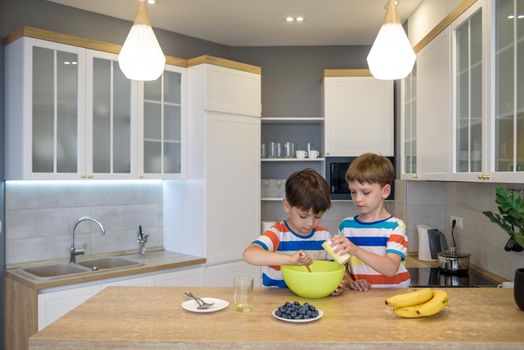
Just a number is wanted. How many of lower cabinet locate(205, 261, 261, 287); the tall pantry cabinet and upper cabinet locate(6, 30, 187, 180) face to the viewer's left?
0

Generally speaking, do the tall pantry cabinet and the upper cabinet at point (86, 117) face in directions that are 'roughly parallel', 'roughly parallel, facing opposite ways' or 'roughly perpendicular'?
roughly parallel

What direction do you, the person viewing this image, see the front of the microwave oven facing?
facing the viewer

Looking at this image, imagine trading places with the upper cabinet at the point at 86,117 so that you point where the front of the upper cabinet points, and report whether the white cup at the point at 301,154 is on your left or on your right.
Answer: on your left

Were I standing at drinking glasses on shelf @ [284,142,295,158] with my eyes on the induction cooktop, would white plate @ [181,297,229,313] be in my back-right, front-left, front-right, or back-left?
front-right

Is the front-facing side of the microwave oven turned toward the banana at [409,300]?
yes

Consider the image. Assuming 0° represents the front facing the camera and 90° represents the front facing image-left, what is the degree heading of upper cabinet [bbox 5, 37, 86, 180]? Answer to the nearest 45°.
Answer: approximately 315°

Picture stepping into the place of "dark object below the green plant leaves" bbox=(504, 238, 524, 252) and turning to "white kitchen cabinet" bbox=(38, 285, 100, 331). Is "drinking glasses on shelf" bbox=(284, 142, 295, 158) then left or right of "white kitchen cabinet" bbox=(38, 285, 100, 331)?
right

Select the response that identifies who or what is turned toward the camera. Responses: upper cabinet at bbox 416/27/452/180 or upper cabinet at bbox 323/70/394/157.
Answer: upper cabinet at bbox 323/70/394/157

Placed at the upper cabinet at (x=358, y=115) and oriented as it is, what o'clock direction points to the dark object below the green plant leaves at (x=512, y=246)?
The dark object below the green plant leaves is roughly at 11 o'clock from the upper cabinet.

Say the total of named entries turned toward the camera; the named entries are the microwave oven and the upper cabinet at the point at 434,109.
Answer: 1

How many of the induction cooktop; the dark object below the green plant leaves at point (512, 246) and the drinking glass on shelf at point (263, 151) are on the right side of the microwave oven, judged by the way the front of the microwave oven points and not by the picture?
1

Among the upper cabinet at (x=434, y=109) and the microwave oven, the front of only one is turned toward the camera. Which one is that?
the microwave oven

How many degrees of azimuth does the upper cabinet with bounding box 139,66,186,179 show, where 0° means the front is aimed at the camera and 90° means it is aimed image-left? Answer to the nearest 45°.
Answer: approximately 315°

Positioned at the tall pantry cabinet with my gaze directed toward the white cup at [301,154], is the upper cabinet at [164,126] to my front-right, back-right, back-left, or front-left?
back-left

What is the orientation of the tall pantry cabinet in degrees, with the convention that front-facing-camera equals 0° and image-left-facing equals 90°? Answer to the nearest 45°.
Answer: approximately 315°

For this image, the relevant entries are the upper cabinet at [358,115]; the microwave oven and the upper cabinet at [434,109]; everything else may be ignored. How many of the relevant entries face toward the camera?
2

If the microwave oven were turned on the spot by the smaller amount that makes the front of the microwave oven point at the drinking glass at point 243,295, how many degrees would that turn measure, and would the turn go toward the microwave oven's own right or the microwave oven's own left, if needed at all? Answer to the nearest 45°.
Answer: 0° — it already faces it
